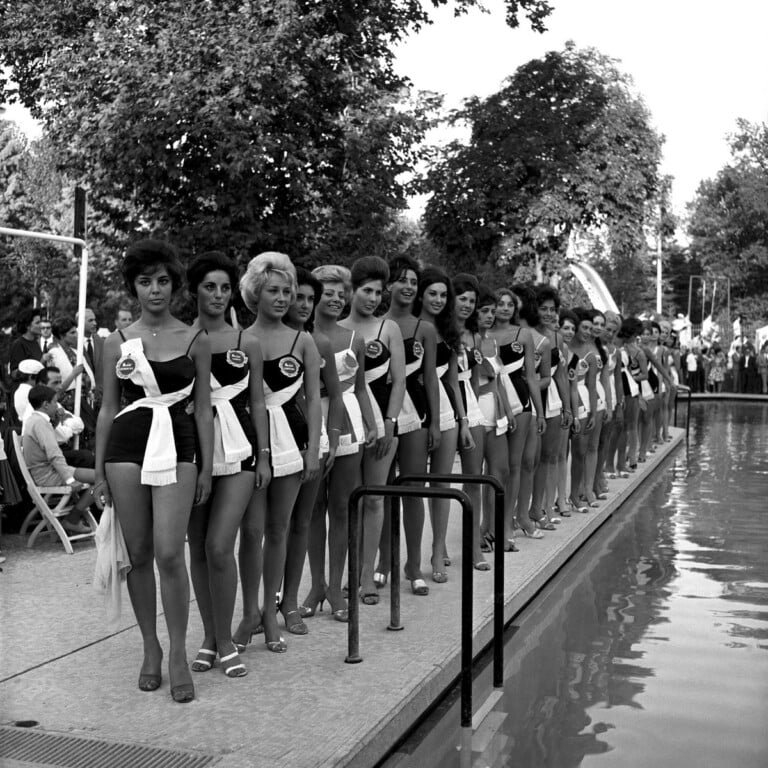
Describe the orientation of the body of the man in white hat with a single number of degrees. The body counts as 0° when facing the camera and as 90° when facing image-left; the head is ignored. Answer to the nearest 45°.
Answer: approximately 270°

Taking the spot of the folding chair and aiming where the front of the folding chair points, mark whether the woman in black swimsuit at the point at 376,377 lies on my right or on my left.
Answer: on my right

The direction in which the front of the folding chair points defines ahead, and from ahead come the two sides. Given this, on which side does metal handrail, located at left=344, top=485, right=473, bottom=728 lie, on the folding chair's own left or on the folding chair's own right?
on the folding chair's own right

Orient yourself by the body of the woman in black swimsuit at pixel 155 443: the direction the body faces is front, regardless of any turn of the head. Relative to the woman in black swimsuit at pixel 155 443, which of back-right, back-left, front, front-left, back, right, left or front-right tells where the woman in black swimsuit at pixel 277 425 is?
back-left

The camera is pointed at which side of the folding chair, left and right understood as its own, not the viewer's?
right

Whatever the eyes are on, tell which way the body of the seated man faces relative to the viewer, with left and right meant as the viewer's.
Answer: facing to the right of the viewer

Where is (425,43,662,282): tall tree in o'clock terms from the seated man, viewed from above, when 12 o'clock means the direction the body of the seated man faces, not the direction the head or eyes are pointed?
The tall tree is roughly at 10 o'clock from the seated man.

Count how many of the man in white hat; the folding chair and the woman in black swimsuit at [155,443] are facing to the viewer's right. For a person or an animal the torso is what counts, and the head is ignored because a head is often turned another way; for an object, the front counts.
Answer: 2

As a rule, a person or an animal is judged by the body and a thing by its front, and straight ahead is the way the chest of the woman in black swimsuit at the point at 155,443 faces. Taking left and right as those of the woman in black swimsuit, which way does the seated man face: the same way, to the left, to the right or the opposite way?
to the left
